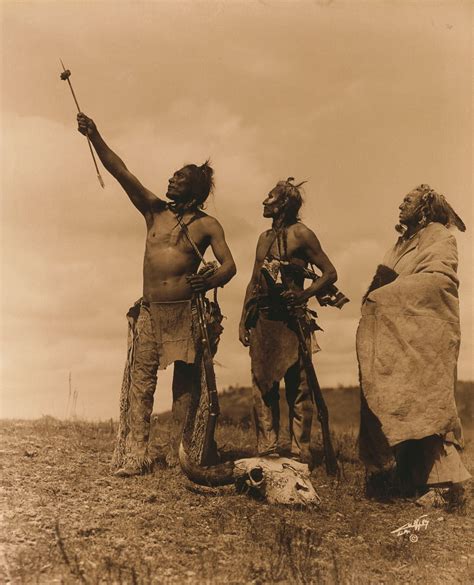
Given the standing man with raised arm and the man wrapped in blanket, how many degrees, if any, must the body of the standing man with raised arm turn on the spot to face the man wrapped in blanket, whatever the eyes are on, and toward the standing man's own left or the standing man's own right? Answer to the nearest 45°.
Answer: approximately 135° to the standing man's own left

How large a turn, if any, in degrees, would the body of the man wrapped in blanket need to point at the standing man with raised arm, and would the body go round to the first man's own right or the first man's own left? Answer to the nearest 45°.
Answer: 0° — they already face them

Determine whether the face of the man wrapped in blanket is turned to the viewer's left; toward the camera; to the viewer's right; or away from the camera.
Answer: to the viewer's left

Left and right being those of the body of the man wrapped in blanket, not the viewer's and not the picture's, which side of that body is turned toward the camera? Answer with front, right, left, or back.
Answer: left

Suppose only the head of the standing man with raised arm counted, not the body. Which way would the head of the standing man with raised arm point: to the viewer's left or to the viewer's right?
to the viewer's left
